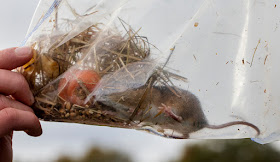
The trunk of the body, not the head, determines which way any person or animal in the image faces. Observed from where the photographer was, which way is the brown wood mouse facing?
facing to the left of the viewer
